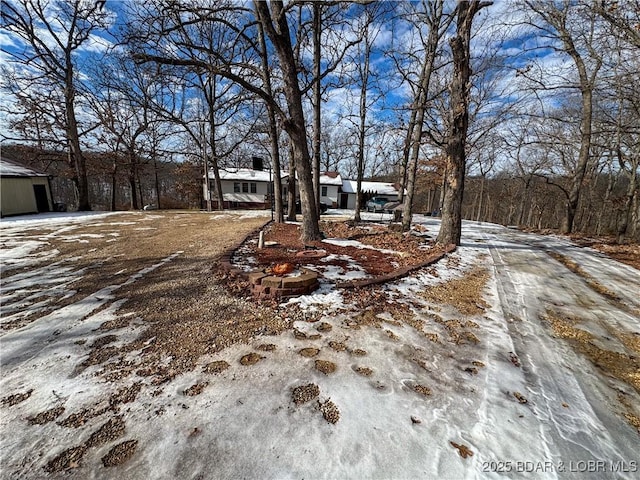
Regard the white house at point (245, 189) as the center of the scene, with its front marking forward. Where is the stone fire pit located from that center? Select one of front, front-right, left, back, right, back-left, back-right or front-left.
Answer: front

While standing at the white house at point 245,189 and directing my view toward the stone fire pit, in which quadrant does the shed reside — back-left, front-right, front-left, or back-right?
front-right

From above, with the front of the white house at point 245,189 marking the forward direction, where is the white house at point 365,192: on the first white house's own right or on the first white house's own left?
on the first white house's own left

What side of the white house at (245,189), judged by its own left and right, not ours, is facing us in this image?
front

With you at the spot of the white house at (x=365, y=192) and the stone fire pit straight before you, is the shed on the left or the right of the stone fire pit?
right

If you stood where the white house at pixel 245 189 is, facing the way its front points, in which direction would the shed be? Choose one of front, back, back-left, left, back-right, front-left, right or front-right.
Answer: front-right

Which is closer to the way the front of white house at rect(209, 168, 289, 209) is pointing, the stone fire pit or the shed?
the stone fire pit
